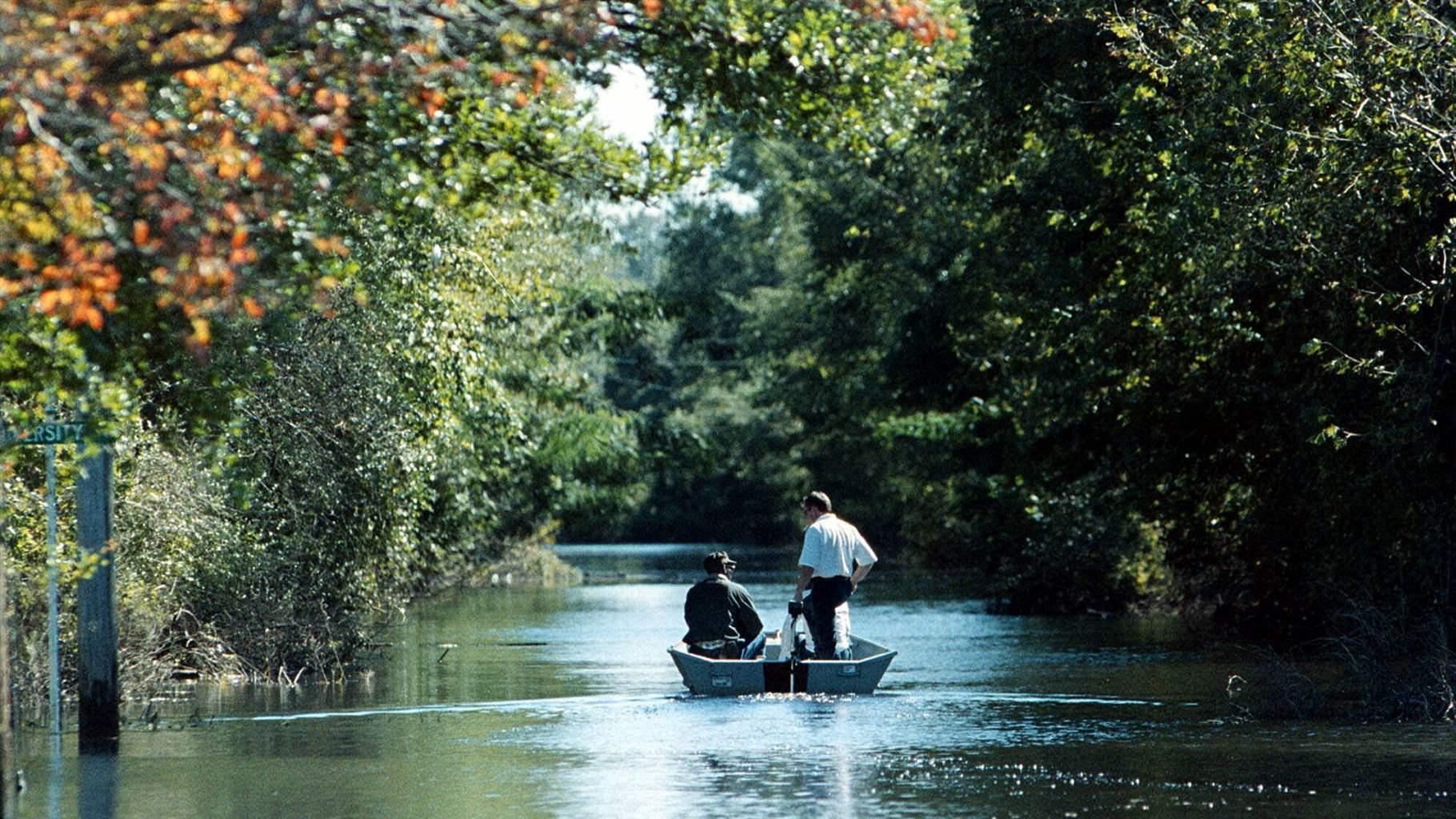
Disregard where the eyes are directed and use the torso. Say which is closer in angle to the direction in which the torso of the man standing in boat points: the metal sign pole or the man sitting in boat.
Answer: the man sitting in boat

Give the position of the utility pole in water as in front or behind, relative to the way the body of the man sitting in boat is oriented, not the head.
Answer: behind

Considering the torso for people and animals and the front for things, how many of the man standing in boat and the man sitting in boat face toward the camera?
0

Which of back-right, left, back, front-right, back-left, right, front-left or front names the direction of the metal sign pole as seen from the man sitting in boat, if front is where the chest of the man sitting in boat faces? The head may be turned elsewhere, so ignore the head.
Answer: back

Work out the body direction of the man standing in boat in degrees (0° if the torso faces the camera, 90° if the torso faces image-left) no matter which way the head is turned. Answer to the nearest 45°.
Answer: approximately 135°

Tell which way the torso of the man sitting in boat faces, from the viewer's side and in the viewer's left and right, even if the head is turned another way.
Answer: facing away from the viewer and to the right of the viewer

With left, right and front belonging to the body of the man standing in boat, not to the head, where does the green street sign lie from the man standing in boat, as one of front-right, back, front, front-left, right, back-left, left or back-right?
left

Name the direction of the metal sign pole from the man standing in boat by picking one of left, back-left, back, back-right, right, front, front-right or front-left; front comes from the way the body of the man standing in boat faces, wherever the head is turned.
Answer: left

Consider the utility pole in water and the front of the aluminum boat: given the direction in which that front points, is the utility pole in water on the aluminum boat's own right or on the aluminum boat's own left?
on the aluminum boat's own left

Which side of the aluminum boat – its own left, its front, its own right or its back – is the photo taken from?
back
